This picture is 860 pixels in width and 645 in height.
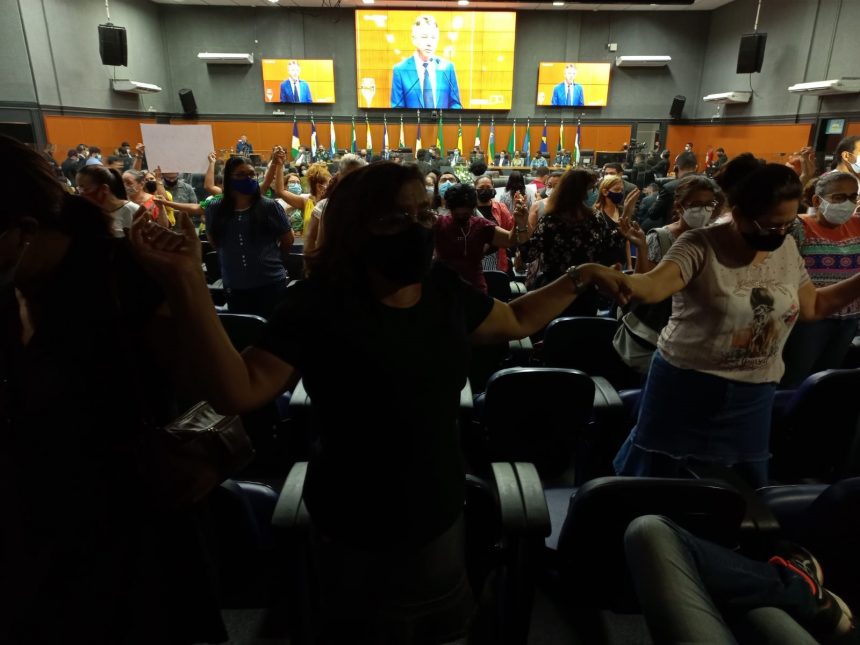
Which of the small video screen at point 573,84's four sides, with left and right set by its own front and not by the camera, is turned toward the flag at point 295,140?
right

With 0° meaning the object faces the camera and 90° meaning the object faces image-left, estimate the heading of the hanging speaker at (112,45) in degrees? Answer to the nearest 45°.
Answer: approximately 315°

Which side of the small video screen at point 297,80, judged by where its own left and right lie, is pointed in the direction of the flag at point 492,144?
left

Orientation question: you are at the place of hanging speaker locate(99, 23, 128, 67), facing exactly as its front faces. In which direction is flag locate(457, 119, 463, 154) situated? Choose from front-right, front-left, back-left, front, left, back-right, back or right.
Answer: front-left

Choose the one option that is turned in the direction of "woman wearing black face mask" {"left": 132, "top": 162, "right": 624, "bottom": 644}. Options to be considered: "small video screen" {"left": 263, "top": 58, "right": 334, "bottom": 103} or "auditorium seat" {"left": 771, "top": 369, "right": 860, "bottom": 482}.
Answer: the small video screen

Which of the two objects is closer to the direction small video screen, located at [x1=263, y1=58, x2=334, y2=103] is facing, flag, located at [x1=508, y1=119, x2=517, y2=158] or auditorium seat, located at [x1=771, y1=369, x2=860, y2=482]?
the auditorium seat

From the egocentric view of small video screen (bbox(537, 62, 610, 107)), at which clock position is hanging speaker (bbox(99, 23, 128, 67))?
The hanging speaker is roughly at 2 o'clock from the small video screen.

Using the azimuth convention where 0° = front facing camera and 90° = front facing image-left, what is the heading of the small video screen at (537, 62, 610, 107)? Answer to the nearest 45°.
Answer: approximately 0°
